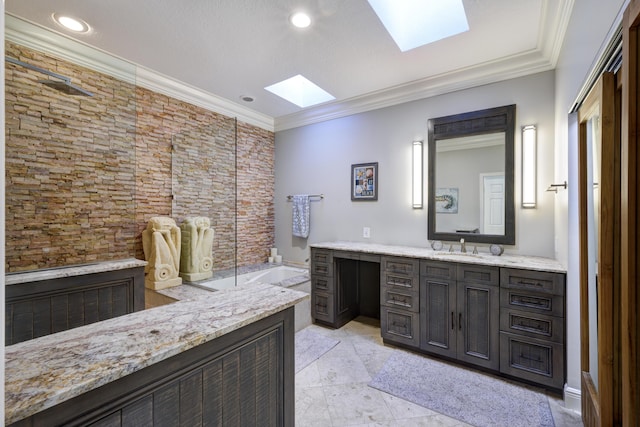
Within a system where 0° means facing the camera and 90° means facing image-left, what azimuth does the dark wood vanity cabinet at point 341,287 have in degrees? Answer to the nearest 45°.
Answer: approximately 45°

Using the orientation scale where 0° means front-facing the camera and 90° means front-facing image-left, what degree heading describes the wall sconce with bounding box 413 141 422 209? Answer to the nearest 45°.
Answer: approximately 0°

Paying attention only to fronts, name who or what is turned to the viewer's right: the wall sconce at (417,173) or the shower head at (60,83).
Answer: the shower head

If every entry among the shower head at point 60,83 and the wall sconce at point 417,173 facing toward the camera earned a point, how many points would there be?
1

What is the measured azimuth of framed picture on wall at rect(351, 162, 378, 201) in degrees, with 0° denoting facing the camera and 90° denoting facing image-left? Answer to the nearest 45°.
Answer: approximately 45°
